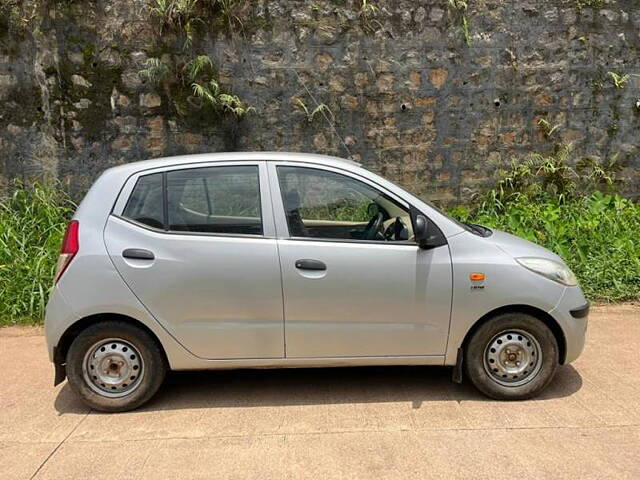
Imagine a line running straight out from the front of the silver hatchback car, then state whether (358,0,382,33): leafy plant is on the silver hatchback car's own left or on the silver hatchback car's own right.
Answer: on the silver hatchback car's own left

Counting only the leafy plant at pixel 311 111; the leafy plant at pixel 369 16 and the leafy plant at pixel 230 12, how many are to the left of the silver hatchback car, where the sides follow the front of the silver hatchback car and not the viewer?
3

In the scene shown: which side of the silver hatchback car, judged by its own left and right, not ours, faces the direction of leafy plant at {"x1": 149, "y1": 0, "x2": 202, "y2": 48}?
left

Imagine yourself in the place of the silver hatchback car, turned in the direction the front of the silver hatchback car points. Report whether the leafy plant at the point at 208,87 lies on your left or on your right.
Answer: on your left

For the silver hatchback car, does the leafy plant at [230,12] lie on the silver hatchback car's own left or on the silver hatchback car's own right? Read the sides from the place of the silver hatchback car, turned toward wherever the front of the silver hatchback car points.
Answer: on the silver hatchback car's own left

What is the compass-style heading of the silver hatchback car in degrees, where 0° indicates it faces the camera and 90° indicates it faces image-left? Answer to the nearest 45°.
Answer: approximately 270°

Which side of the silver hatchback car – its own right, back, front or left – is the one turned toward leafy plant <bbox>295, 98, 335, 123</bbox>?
left

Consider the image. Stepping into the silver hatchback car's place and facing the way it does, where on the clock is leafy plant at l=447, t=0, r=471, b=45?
The leafy plant is roughly at 10 o'clock from the silver hatchback car.

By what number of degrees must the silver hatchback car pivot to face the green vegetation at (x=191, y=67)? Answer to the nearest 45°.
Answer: approximately 90° to its left
